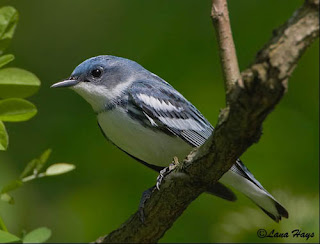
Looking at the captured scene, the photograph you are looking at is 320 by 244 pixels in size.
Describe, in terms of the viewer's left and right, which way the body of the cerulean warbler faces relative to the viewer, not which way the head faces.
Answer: facing to the left of the viewer

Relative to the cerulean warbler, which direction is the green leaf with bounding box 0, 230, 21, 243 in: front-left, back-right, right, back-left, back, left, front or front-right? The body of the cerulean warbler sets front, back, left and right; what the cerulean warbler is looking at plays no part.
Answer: front

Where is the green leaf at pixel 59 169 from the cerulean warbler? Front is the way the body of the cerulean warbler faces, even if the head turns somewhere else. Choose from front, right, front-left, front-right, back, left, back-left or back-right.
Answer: front
